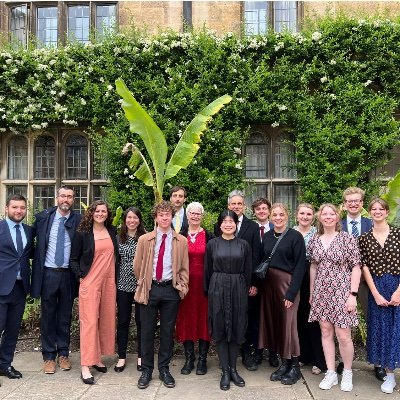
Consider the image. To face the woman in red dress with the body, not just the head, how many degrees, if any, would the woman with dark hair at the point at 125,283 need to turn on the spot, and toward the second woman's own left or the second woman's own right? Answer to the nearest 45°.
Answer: approximately 90° to the second woman's own left

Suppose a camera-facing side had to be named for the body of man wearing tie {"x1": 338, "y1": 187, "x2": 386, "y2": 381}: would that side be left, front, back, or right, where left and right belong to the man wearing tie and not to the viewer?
front

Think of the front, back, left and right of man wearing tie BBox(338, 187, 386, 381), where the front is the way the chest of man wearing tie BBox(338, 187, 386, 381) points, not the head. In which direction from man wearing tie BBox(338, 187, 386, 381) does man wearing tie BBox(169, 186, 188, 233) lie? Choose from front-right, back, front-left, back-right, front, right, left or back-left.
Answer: right

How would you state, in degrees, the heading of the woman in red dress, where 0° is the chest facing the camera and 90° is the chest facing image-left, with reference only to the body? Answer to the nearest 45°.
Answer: approximately 0°

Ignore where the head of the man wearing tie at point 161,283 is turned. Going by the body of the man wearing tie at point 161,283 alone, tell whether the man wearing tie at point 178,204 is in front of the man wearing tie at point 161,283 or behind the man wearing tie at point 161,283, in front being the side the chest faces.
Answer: behind

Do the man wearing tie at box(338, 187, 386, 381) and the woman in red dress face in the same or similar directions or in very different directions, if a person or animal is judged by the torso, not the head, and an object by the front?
same or similar directions

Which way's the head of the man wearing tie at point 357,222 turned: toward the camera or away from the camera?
toward the camera

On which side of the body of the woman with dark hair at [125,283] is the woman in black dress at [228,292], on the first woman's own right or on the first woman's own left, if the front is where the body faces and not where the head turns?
on the first woman's own left

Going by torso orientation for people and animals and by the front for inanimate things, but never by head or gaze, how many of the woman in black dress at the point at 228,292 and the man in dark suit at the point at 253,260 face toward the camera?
2

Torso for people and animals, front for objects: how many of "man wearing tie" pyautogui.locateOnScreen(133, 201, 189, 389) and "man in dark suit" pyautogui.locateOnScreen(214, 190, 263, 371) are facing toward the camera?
2

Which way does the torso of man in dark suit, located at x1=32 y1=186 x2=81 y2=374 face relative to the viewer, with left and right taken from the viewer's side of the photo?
facing the viewer

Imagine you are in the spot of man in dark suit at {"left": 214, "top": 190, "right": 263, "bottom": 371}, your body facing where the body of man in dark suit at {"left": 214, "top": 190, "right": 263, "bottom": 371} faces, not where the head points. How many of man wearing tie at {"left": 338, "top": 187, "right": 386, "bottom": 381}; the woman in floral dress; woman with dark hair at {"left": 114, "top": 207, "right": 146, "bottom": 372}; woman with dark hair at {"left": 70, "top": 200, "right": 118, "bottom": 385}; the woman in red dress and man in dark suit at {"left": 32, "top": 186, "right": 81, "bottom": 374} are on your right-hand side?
4
